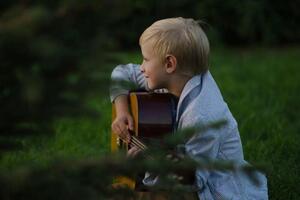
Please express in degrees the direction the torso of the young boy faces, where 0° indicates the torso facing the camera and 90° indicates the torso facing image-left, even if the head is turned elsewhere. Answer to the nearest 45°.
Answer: approximately 90°

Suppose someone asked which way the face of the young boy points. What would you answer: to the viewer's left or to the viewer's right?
to the viewer's left
